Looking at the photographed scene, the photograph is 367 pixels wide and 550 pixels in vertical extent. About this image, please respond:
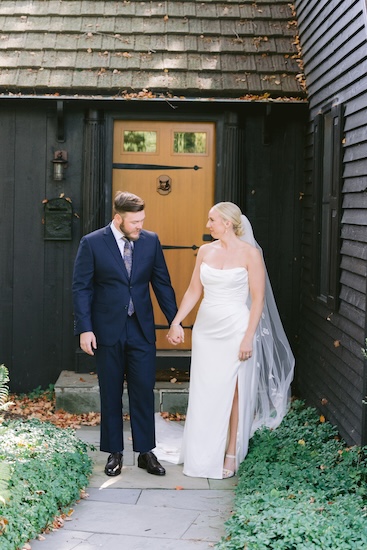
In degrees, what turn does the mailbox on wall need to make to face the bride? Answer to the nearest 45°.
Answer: approximately 45° to its left

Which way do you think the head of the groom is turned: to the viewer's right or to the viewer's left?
to the viewer's right

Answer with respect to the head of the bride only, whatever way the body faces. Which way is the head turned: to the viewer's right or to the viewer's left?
to the viewer's left

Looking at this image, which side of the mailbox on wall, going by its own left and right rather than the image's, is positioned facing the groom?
front

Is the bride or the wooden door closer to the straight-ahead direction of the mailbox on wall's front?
the bride

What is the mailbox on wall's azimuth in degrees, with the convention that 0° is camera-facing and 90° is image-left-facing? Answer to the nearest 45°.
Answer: approximately 0°

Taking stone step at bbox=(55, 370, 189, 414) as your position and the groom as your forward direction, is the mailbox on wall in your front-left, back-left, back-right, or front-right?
back-right

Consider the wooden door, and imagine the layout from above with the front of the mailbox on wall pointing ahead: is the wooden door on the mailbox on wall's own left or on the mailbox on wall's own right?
on the mailbox on wall's own left
